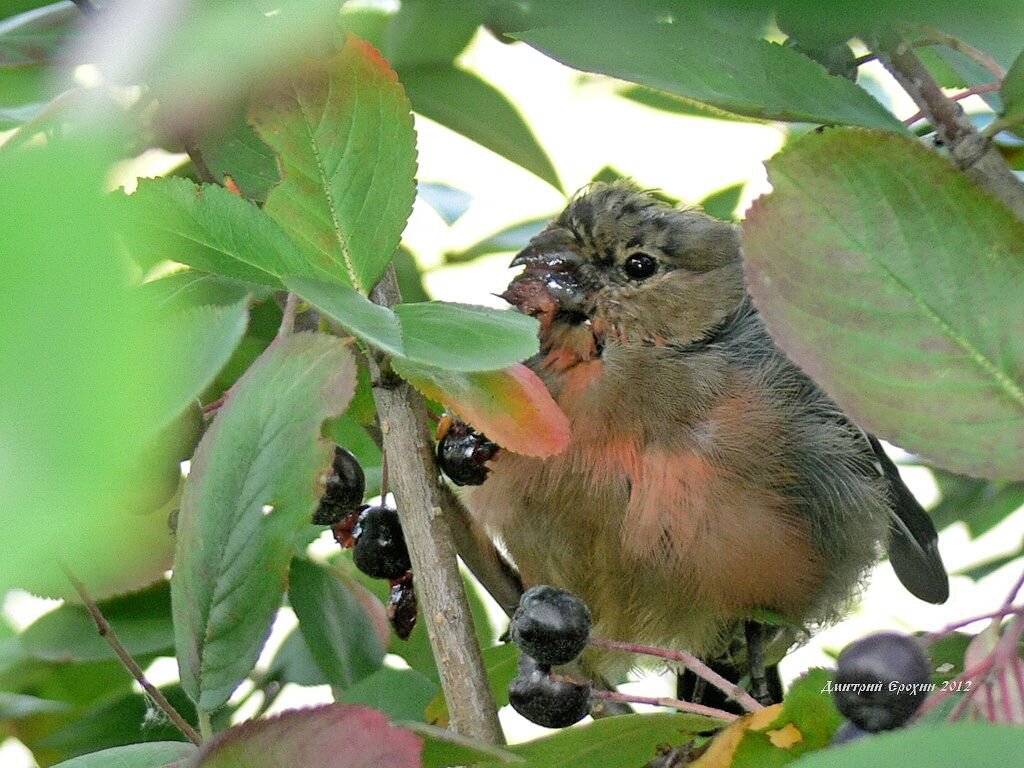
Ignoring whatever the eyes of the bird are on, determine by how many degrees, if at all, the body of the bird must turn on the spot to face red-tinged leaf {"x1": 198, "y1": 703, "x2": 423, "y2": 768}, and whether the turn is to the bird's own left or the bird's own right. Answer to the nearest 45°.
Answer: approximately 45° to the bird's own left

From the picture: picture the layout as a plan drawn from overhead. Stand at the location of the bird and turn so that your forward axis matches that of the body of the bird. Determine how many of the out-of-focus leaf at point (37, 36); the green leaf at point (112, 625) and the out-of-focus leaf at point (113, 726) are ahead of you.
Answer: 3

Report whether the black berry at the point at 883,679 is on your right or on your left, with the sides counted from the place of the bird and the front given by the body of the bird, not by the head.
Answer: on your left

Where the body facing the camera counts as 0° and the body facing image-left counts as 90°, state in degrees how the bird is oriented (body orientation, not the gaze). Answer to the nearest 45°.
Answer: approximately 45°
